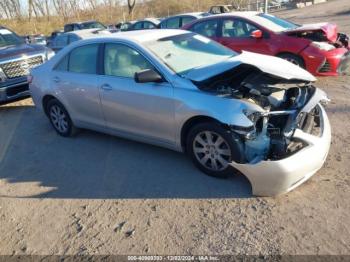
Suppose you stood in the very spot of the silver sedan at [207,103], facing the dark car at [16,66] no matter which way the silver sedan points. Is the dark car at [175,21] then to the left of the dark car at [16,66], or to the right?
right

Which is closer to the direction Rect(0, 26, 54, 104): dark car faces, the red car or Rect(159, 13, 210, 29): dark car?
the red car

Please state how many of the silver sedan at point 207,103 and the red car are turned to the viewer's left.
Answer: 0

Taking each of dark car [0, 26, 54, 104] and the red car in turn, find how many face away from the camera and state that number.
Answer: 0

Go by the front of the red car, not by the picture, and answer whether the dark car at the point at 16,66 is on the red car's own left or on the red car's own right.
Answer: on the red car's own right

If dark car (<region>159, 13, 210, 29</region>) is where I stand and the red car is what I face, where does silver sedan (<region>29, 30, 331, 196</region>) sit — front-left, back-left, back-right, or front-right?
front-right

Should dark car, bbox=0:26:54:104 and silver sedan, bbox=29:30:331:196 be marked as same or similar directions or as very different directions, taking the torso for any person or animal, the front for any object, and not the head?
same or similar directions

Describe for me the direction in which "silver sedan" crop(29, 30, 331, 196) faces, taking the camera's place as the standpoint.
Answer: facing the viewer and to the right of the viewer

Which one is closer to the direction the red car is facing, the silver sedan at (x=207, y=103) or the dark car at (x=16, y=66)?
the silver sedan

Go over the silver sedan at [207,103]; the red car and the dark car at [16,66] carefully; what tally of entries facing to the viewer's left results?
0

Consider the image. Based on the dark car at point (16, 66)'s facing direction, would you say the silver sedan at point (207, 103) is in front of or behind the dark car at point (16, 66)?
in front

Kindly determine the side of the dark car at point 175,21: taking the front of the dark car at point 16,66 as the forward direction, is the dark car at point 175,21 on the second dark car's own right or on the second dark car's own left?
on the second dark car's own left

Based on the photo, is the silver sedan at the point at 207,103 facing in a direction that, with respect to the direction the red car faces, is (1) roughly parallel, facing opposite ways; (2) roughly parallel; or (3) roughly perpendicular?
roughly parallel

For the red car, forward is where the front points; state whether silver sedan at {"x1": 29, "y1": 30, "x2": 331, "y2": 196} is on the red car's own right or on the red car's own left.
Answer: on the red car's own right

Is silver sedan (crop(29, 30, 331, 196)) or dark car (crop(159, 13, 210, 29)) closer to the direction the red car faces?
the silver sedan

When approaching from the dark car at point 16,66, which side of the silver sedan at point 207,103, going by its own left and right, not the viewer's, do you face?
back
